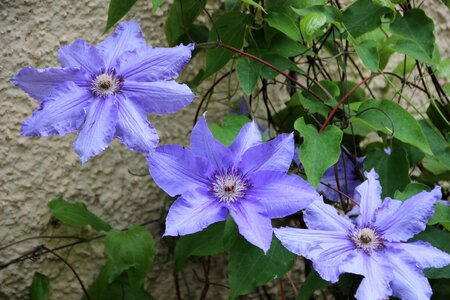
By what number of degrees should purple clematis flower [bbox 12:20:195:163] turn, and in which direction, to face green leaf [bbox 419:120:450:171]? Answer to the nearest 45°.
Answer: approximately 135° to its left

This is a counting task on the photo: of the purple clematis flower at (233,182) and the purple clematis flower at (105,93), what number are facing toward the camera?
2

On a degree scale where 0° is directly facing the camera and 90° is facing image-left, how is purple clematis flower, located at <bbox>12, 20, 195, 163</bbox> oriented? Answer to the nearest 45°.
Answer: approximately 0°

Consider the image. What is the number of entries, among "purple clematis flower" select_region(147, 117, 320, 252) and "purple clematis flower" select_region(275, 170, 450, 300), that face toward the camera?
2

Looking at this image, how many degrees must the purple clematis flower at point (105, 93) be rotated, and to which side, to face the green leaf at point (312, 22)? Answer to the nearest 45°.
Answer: approximately 90° to its left
